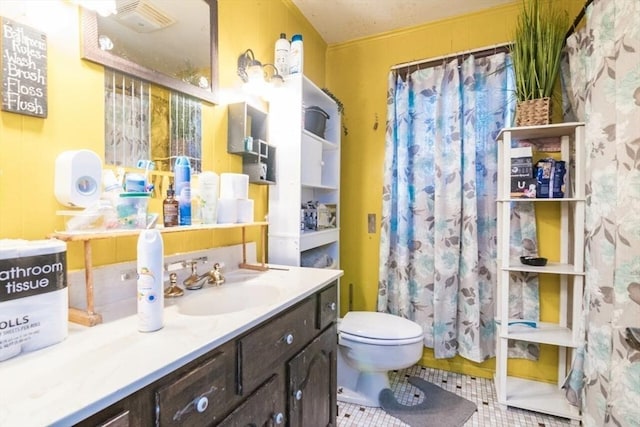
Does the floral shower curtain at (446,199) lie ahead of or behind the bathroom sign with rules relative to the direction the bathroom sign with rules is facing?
ahead

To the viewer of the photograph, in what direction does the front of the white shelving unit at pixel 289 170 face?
facing the viewer and to the right of the viewer

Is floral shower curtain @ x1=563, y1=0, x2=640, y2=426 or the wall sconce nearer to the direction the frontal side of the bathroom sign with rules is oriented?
the floral shower curtain

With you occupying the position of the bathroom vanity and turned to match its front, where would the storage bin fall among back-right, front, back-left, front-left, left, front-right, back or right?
left

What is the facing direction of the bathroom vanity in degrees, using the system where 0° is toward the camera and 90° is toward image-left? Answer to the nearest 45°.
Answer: approximately 315°

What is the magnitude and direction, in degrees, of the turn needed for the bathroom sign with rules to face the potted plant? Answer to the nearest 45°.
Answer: approximately 45° to its left
